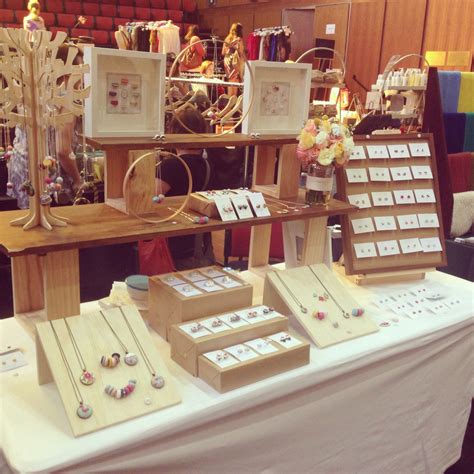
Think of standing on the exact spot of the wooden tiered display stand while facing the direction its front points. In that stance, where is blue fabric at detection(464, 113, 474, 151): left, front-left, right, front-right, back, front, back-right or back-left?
left

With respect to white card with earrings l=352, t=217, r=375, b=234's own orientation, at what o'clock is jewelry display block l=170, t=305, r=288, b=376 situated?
The jewelry display block is roughly at 1 o'clock from the white card with earrings.

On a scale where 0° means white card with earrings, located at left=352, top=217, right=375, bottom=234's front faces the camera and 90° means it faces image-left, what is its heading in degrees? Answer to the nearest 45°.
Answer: approximately 0°

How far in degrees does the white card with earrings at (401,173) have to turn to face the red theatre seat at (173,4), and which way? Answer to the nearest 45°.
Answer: approximately 135° to its right

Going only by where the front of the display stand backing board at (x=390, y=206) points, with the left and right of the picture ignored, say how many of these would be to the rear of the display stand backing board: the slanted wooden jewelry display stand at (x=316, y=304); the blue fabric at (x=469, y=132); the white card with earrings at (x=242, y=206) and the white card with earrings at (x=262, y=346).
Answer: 1

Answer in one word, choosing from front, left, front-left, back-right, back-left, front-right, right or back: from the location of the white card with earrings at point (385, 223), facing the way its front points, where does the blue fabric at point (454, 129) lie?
back

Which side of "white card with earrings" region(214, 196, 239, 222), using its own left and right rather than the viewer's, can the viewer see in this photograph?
front

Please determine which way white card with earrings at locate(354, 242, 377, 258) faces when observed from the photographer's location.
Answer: facing the viewer

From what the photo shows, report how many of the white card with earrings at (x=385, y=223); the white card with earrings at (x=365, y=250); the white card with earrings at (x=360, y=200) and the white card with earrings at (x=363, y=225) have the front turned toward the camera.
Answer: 4

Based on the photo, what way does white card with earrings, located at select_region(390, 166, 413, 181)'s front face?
toward the camera

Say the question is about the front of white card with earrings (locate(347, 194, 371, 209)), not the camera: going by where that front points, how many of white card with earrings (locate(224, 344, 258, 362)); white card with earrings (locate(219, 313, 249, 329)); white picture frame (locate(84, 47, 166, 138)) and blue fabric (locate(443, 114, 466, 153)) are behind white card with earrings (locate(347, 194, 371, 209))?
1

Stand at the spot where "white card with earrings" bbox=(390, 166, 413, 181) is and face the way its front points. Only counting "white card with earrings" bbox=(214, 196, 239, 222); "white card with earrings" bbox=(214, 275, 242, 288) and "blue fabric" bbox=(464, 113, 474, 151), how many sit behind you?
1

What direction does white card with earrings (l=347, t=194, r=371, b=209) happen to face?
toward the camera

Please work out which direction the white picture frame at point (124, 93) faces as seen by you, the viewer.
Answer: facing the viewer and to the right of the viewer

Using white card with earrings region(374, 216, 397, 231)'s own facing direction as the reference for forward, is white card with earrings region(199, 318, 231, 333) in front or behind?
in front

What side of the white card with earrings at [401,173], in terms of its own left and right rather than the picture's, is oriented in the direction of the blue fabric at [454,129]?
back
